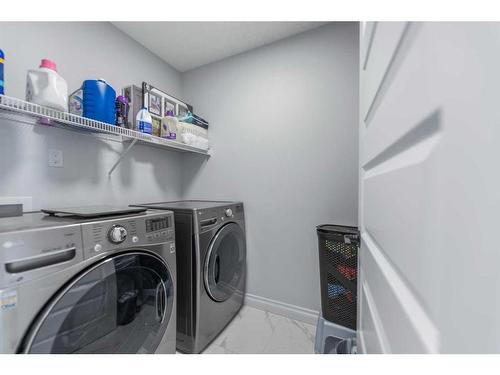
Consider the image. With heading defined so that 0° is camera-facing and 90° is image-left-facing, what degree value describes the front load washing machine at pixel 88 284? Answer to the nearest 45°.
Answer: approximately 315°

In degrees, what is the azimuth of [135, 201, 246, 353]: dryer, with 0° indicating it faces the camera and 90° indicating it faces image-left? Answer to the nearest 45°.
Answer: approximately 315°
